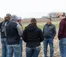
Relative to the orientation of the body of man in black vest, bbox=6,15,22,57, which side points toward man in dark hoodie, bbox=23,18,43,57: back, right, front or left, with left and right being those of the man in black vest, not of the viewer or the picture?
right

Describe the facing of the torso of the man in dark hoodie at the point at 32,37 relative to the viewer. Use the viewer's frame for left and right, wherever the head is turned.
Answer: facing away from the viewer

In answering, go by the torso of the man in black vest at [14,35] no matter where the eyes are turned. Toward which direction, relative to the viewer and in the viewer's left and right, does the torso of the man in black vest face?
facing away from the viewer and to the right of the viewer

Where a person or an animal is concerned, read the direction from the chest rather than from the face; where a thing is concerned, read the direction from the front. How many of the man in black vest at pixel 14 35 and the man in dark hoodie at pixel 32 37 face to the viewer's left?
0
